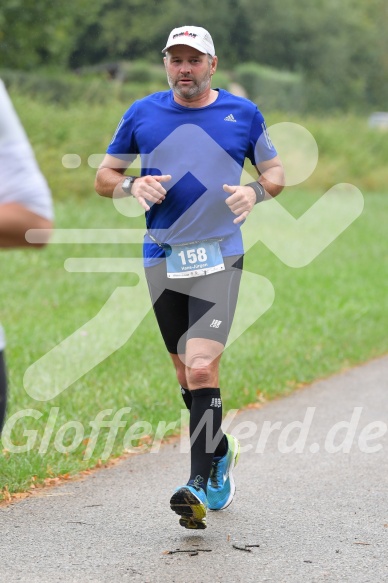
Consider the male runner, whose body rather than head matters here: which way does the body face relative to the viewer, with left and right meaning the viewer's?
facing the viewer

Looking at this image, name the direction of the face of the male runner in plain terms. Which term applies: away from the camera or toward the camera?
toward the camera
